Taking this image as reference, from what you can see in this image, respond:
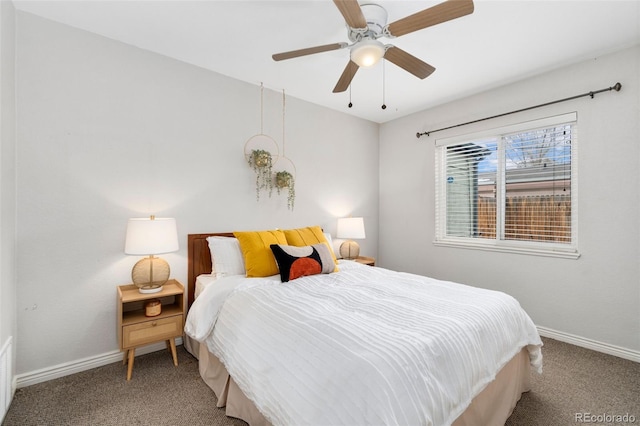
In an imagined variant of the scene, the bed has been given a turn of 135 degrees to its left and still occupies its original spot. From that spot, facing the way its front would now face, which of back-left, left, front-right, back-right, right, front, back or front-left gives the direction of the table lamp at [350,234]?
front

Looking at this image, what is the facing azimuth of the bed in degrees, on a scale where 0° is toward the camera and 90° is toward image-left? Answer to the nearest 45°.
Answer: approximately 315°

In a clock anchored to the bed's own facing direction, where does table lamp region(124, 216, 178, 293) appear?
The table lamp is roughly at 5 o'clock from the bed.

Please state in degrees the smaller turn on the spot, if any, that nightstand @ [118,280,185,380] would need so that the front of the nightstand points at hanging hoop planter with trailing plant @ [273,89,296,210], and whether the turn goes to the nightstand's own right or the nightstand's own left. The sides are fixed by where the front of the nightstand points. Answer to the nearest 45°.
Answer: approximately 45° to the nightstand's own left

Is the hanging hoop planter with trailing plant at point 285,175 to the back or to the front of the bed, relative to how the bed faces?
to the back

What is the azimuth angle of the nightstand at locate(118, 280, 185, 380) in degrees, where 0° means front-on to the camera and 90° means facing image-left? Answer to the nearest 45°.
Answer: approximately 315°

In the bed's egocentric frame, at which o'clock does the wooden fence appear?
The wooden fence is roughly at 9 o'clock from the bed.
